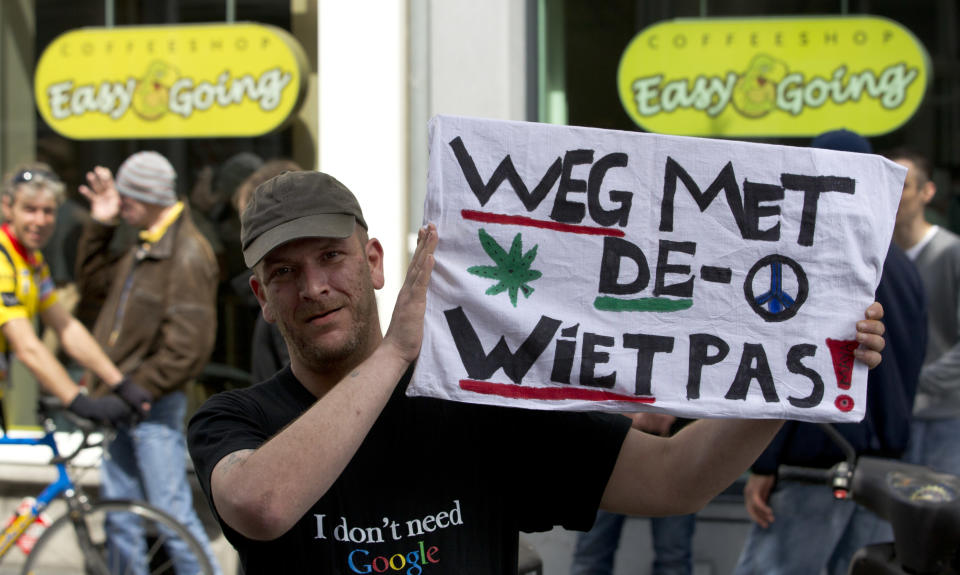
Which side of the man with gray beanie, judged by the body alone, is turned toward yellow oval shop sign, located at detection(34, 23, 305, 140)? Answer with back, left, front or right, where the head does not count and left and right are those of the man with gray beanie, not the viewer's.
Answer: right

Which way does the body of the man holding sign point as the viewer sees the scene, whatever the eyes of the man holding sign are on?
toward the camera

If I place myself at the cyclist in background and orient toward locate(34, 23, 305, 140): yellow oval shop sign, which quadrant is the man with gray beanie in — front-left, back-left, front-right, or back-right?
front-right

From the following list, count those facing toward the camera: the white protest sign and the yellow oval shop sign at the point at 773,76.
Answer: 2

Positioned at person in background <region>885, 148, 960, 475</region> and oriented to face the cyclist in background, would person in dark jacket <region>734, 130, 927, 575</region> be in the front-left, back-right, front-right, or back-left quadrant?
front-left

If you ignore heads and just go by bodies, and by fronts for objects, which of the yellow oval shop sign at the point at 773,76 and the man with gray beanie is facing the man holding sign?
the yellow oval shop sign

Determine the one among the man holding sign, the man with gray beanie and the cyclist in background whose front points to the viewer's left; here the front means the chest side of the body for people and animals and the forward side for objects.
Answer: the man with gray beanie

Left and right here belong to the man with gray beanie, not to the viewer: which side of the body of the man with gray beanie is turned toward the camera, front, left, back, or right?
left

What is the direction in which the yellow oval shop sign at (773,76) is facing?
toward the camera

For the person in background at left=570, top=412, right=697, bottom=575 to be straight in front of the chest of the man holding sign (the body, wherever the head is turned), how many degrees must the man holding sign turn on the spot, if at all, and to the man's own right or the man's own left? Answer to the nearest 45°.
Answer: approximately 180°

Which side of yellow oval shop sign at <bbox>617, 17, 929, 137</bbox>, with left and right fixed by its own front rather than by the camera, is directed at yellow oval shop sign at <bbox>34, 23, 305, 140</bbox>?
right

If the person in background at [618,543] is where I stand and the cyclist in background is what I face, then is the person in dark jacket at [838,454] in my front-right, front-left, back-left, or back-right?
back-left

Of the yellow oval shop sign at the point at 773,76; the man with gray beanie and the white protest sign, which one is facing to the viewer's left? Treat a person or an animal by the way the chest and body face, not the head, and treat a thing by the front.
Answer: the man with gray beanie

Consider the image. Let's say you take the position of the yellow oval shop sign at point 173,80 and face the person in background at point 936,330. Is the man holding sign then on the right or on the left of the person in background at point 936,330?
right
